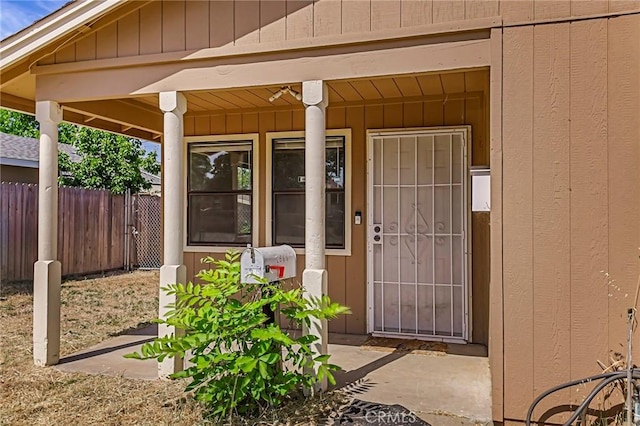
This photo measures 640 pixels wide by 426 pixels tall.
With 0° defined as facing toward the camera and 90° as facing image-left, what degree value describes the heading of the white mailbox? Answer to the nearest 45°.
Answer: approximately 45°

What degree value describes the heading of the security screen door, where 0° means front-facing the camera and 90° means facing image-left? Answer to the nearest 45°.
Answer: approximately 0°

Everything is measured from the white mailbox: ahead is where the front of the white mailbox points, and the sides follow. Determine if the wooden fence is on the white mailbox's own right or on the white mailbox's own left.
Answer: on the white mailbox's own right

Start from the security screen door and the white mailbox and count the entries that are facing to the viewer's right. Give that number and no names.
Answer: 0

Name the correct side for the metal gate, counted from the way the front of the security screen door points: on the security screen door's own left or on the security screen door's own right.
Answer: on the security screen door's own right

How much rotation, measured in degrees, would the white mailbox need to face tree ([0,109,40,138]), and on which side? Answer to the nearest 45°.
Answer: approximately 90° to its right

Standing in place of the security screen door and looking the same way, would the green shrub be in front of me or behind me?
in front

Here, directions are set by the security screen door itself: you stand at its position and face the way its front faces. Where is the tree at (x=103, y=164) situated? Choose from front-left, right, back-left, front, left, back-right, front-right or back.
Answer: back-right

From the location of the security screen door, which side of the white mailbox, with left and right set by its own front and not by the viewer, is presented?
back

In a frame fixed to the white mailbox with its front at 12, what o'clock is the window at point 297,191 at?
The window is roughly at 5 o'clock from the white mailbox.
